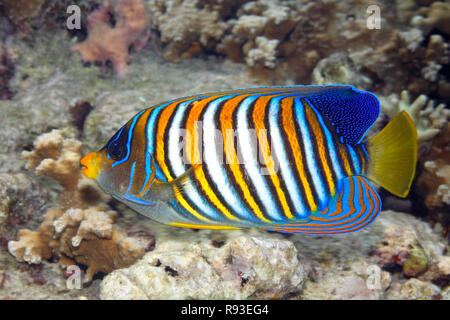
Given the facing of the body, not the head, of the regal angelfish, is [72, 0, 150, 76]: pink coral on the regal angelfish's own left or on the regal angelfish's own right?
on the regal angelfish's own right

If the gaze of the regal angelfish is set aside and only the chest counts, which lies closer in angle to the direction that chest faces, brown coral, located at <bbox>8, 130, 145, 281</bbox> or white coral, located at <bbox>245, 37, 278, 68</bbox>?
the brown coral

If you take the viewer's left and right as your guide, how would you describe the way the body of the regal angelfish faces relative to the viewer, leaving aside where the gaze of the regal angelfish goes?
facing to the left of the viewer

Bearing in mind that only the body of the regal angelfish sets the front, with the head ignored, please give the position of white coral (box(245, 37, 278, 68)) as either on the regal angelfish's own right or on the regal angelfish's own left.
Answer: on the regal angelfish's own right

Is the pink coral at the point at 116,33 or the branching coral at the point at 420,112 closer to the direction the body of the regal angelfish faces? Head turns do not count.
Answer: the pink coral

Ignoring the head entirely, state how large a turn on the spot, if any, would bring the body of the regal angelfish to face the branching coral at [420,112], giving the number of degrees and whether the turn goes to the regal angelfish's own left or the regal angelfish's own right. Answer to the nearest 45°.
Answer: approximately 135° to the regal angelfish's own right
